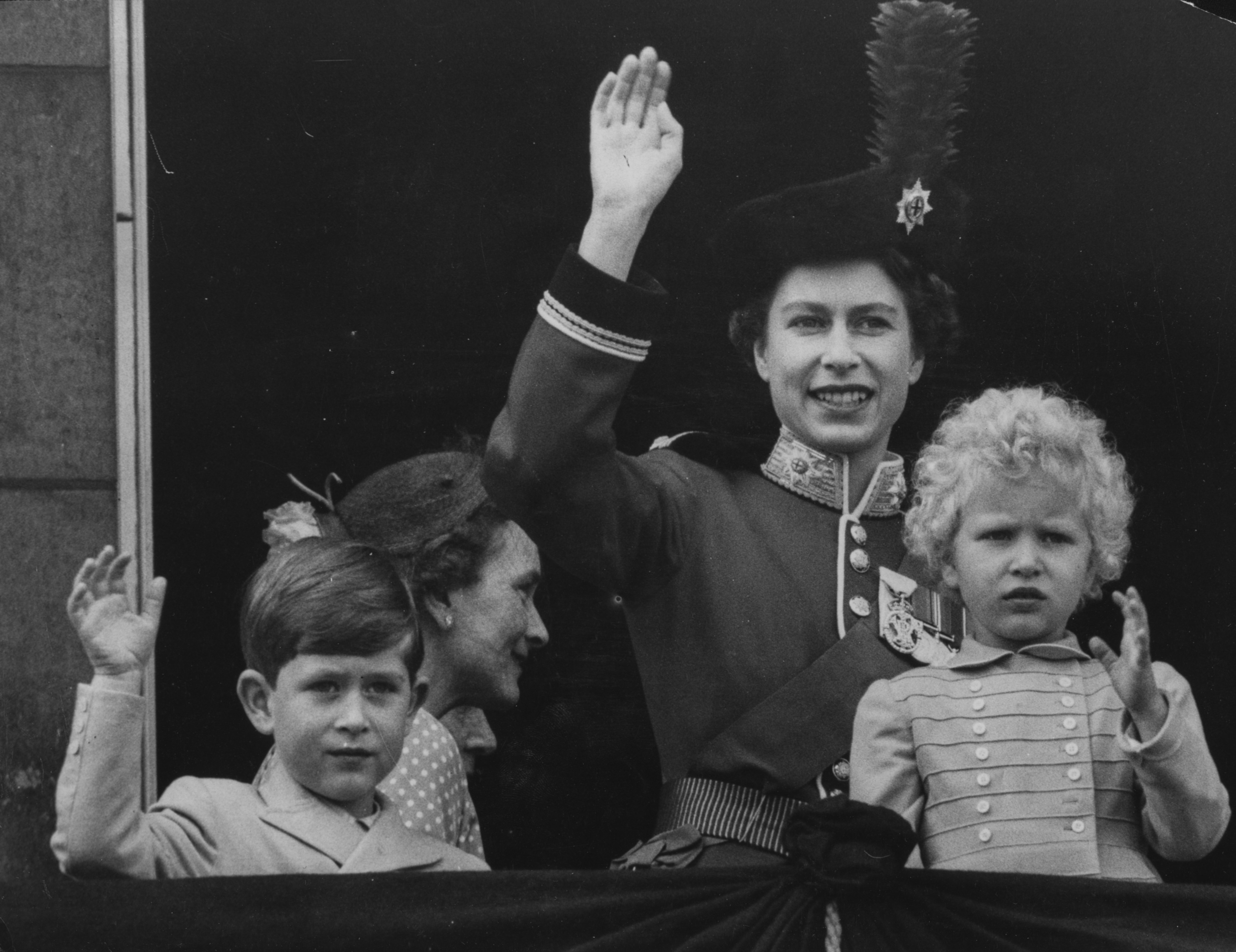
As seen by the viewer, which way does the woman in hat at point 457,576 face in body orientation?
to the viewer's right

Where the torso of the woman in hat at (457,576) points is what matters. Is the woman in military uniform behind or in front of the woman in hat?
in front

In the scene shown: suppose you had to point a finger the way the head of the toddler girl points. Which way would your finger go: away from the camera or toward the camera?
toward the camera

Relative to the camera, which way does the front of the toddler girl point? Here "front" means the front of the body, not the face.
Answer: toward the camera

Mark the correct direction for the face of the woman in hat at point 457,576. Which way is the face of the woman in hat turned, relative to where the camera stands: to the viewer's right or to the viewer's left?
to the viewer's right

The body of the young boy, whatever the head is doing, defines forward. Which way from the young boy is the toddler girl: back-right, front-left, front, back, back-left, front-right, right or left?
front-left

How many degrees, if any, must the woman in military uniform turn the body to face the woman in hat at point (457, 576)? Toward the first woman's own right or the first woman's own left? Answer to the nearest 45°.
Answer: approximately 135° to the first woman's own right

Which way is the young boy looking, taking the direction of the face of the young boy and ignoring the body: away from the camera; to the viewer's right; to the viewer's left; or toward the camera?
toward the camera

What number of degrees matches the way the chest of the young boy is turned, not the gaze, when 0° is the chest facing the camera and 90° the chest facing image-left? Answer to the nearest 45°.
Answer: approximately 315°

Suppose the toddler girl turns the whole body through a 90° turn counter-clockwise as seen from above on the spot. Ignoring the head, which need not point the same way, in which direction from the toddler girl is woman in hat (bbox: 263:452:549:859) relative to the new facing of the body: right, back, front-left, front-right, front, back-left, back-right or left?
back

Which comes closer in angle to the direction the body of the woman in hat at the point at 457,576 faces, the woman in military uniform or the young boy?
the woman in military uniform

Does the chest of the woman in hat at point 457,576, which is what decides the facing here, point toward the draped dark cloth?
no

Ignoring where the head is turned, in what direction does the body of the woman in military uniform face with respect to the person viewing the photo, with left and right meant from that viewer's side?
facing the viewer and to the right of the viewer

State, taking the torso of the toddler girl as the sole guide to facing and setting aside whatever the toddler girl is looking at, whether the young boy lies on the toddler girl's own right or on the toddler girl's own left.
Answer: on the toddler girl's own right

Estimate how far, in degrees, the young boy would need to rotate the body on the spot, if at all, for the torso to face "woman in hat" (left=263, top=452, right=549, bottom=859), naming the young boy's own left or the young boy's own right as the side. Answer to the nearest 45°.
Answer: approximately 90° to the young boy's own left
